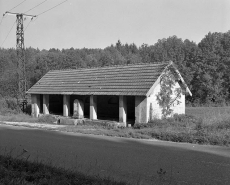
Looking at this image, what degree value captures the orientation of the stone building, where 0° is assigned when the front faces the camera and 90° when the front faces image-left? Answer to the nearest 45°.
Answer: approximately 45°

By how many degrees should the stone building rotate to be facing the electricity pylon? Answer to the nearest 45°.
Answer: approximately 90° to its right
